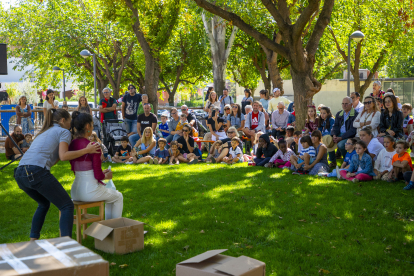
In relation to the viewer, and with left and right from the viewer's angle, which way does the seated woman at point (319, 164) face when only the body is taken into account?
facing to the left of the viewer

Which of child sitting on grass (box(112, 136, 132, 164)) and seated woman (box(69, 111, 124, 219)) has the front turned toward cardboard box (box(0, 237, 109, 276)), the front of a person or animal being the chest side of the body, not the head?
the child sitting on grass

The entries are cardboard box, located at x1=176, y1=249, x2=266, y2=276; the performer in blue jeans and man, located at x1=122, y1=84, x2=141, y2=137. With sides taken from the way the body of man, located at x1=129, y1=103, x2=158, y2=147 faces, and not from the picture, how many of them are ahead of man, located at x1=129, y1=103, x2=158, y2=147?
2

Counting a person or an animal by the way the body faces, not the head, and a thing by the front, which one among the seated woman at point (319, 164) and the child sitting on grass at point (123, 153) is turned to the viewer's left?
the seated woman

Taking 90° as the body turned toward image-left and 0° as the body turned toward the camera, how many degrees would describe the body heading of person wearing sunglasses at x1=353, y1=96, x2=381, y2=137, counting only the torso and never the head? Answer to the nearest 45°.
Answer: approximately 45°

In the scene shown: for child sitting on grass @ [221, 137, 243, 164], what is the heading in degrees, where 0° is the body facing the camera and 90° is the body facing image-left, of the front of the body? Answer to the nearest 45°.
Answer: approximately 45°
